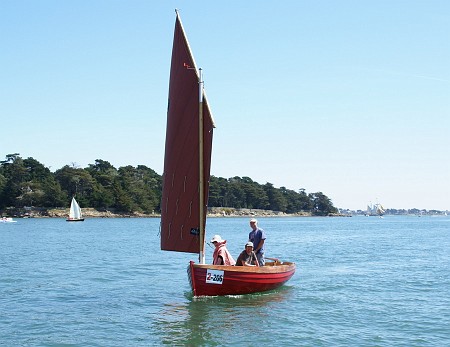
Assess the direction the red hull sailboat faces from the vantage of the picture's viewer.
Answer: facing the viewer and to the left of the viewer
